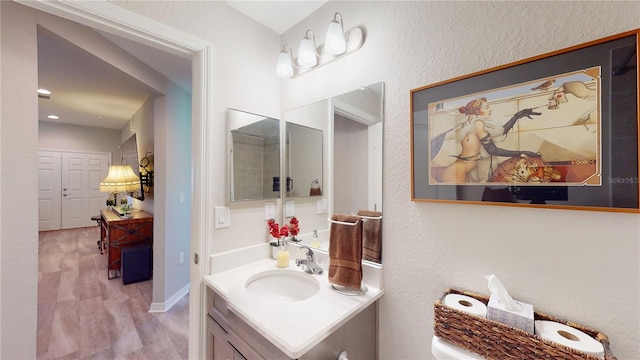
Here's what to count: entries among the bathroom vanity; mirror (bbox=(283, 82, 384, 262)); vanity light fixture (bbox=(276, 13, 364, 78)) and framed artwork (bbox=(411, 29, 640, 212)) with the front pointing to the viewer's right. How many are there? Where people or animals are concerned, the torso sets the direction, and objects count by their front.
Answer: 0

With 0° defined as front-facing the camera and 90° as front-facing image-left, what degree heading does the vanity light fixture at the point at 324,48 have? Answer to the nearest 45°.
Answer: approximately 45°

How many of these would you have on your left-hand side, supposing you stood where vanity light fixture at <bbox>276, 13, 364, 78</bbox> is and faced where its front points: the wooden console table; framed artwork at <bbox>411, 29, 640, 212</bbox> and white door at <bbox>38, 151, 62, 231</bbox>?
1

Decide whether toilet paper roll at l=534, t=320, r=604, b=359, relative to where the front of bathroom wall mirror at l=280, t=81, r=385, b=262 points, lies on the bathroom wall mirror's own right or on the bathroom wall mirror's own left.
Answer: on the bathroom wall mirror's own left

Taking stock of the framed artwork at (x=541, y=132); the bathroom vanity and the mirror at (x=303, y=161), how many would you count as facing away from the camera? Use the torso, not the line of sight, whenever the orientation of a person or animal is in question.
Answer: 0

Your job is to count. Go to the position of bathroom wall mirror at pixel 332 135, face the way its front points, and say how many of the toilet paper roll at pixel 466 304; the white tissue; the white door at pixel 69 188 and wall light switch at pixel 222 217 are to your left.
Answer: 2

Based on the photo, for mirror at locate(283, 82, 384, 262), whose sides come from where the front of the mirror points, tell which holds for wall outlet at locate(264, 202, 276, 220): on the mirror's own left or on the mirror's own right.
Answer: on the mirror's own right

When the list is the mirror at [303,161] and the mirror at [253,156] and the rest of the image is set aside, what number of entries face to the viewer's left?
0

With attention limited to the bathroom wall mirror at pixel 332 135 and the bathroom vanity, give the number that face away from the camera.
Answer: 0

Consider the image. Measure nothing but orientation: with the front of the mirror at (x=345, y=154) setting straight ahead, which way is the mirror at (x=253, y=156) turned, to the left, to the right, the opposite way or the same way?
to the left

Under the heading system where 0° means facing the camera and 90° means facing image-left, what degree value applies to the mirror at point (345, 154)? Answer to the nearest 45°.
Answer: approximately 45°

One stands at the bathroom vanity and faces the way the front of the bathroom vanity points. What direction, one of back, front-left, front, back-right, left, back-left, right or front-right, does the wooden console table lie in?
right
